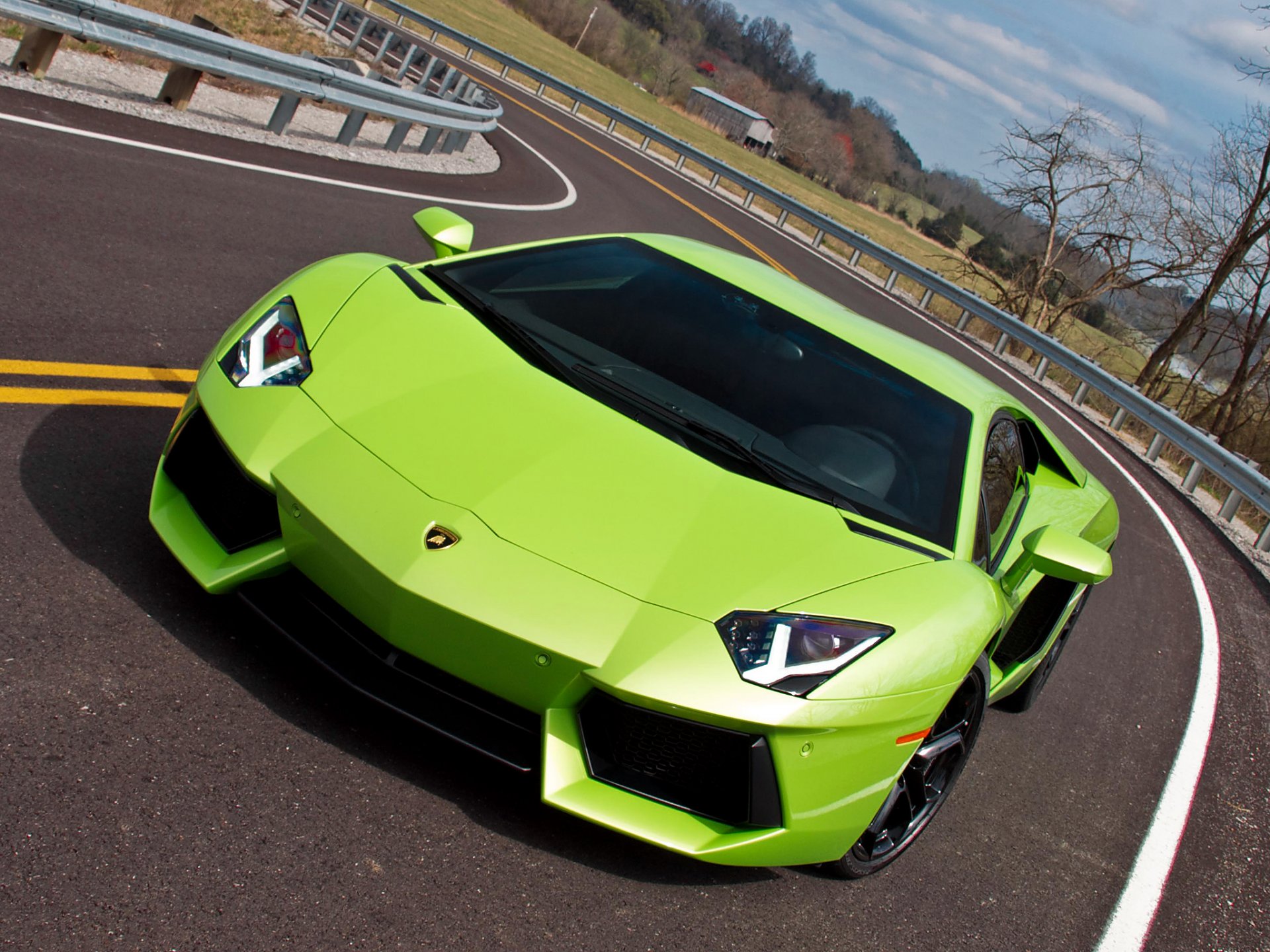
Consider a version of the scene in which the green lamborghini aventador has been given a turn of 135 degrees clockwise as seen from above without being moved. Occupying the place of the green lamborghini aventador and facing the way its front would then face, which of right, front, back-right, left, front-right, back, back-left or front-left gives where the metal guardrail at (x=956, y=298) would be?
front

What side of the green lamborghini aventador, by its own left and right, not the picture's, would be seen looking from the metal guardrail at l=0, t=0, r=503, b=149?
right

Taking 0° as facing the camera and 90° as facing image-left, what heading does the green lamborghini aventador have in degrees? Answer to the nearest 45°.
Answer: approximately 45°
